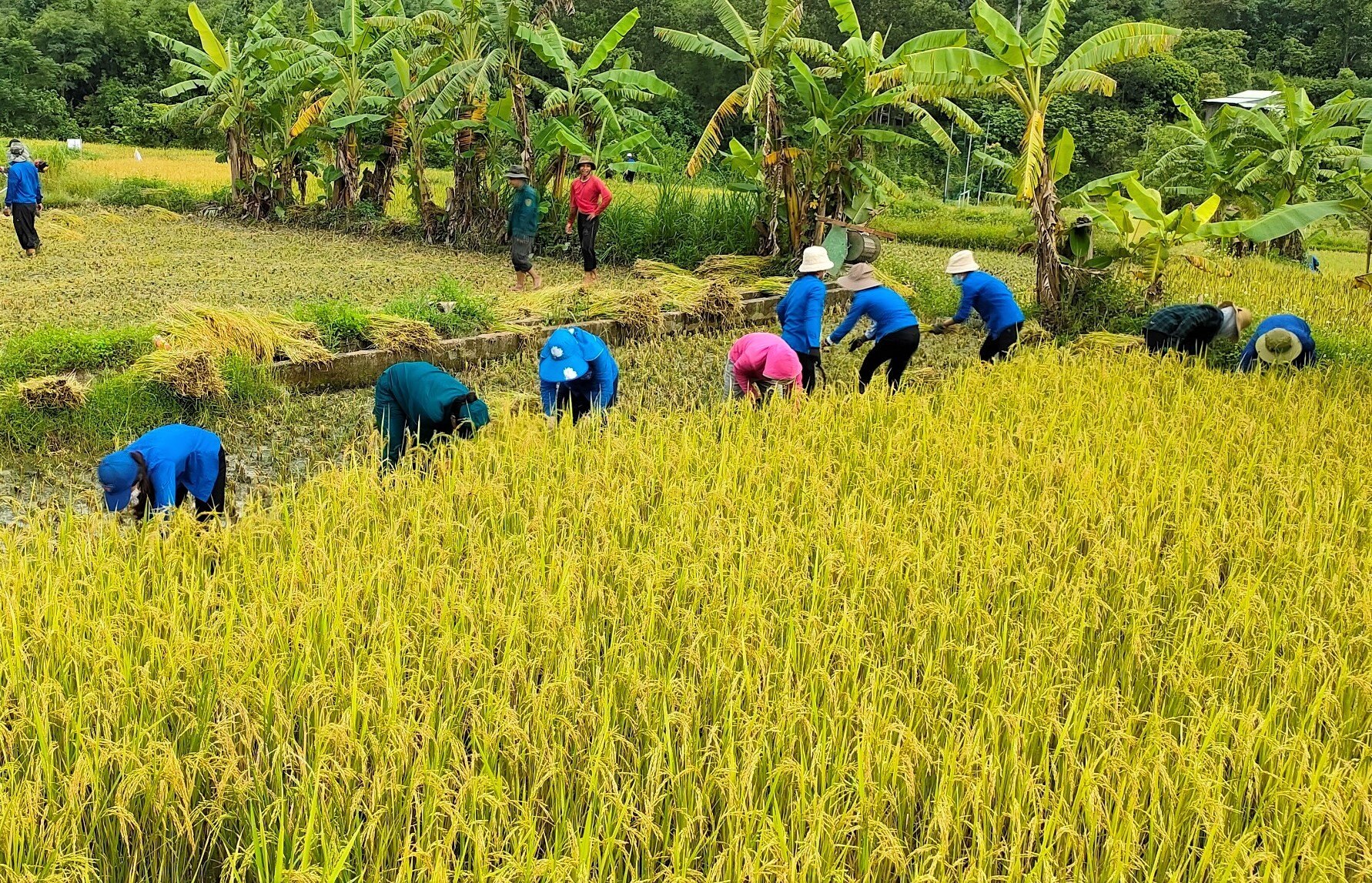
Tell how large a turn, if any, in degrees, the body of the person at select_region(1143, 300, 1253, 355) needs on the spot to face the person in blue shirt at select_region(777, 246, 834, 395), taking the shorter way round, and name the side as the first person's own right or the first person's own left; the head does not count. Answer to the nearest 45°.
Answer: approximately 135° to the first person's own right

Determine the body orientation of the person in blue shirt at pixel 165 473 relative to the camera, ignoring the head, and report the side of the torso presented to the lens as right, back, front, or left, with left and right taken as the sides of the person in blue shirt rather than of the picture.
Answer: left

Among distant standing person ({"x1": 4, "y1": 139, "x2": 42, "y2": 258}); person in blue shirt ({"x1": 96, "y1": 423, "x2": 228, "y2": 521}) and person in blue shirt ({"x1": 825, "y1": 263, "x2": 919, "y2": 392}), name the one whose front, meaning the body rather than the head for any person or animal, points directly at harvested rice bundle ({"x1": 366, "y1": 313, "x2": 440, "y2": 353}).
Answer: person in blue shirt ({"x1": 825, "y1": 263, "x2": 919, "y2": 392})

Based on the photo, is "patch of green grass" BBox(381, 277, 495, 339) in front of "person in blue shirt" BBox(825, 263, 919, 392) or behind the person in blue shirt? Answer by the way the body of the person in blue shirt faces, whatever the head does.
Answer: in front

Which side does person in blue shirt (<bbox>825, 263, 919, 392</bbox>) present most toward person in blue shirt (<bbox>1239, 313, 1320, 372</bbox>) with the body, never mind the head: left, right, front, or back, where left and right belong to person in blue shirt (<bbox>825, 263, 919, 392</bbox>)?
back

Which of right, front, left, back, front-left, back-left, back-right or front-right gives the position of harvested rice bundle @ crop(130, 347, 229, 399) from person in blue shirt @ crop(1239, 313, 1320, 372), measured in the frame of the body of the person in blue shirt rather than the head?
front-right

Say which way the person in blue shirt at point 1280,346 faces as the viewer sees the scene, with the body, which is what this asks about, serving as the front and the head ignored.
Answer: toward the camera

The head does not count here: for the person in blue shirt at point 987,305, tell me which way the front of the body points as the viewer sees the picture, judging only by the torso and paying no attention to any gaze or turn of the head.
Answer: to the viewer's left

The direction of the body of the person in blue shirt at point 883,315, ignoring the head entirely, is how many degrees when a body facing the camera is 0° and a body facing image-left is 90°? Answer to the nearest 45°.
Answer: approximately 90°

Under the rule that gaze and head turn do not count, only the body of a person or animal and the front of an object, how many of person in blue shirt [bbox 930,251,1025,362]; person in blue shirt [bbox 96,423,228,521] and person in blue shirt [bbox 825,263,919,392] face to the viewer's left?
3

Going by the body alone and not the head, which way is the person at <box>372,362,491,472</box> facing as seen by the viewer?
to the viewer's right
